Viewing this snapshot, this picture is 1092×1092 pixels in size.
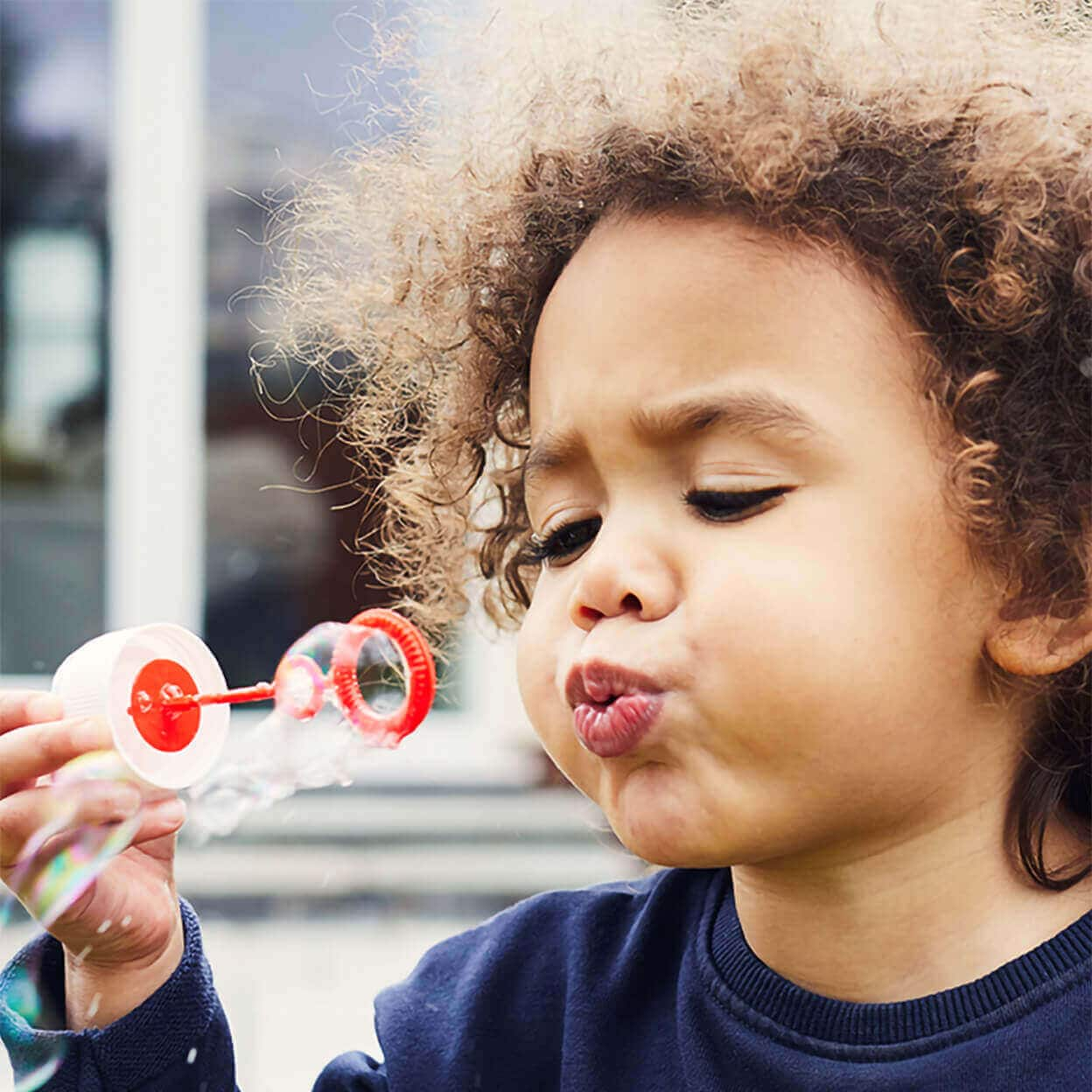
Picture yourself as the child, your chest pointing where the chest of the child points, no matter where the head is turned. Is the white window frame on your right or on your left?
on your right

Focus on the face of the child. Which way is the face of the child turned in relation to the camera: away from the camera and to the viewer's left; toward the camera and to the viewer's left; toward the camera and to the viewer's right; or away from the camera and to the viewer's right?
toward the camera and to the viewer's left

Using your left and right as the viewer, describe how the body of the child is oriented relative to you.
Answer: facing the viewer and to the left of the viewer
